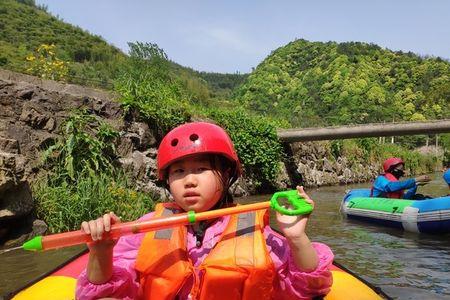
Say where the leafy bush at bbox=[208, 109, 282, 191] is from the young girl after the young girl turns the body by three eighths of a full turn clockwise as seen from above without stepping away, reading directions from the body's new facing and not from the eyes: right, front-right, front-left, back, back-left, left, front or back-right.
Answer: front-right

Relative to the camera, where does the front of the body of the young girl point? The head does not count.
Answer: toward the camera

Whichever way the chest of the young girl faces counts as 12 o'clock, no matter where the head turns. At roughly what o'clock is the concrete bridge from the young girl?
The concrete bridge is roughly at 7 o'clock from the young girl.

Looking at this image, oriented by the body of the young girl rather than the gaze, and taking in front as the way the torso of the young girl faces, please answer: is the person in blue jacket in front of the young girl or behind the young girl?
behind

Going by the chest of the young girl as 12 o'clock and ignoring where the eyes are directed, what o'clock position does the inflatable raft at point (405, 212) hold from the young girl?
The inflatable raft is roughly at 7 o'clock from the young girl.

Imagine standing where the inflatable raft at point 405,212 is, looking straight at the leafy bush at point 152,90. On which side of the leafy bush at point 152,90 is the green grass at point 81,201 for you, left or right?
left

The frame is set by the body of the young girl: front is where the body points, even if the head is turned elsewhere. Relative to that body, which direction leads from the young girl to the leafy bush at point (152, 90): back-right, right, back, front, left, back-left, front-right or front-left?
back

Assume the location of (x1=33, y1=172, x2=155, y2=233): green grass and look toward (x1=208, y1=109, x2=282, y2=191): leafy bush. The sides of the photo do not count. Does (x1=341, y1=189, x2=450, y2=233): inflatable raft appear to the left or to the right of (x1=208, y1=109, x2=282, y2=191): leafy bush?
right

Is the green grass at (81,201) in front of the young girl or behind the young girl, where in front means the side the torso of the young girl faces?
behind
